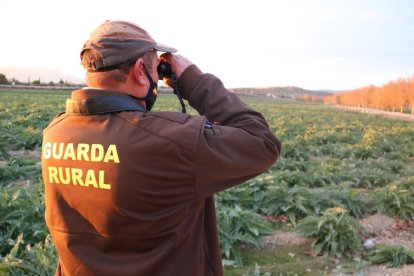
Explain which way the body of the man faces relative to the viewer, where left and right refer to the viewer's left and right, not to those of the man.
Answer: facing away from the viewer and to the right of the viewer

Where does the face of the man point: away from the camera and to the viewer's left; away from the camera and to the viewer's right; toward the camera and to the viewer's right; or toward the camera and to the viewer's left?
away from the camera and to the viewer's right

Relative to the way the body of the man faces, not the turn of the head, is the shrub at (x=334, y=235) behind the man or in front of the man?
in front
